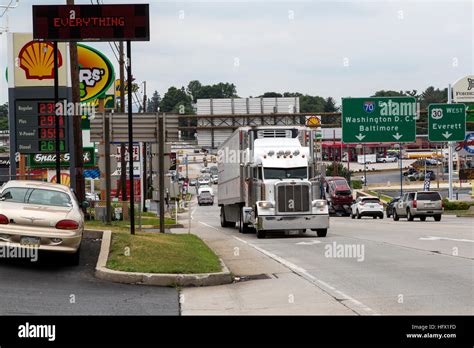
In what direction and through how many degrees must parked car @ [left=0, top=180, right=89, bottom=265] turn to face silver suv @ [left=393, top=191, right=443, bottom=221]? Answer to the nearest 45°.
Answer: approximately 45° to its right

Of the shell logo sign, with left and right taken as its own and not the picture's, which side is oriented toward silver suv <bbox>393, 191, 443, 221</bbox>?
left

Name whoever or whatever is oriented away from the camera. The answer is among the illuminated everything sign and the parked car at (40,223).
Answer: the parked car

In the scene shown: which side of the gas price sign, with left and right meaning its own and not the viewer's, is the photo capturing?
front

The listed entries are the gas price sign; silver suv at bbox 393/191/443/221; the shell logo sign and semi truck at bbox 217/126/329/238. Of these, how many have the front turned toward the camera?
3

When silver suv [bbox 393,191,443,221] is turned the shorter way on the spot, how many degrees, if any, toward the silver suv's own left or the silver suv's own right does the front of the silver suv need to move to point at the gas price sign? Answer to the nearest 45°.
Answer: approximately 90° to the silver suv's own left

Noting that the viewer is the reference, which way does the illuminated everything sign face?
facing the viewer

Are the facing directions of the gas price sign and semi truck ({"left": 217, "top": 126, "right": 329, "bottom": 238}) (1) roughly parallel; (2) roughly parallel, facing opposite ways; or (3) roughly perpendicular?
roughly parallel

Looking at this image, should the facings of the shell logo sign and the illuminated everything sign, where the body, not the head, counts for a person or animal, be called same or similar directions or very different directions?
same or similar directions

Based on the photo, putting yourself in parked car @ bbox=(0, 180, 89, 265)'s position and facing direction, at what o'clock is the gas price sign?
The gas price sign is roughly at 12 o'clock from the parked car.

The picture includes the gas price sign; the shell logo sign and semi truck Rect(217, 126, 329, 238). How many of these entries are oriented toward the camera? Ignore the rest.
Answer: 3

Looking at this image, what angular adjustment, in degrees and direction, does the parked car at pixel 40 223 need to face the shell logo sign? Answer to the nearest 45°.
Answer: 0° — it already faces it

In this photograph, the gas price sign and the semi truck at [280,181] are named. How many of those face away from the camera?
0

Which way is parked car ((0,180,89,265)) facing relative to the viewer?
away from the camera

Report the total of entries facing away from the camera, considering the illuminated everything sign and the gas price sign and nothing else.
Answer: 0

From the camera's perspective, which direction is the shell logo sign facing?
toward the camera
